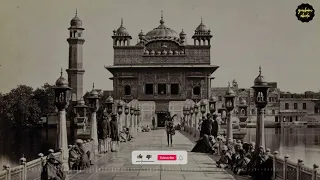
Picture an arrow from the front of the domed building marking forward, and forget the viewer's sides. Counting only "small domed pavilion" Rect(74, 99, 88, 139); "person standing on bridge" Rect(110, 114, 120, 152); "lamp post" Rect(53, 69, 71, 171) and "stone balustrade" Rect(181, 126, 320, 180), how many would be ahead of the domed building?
4

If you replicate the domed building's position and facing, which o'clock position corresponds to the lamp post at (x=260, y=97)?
The lamp post is roughly at 12 o'clock from the domed building.

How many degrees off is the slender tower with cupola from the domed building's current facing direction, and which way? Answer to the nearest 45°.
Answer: approximately 90° to its right

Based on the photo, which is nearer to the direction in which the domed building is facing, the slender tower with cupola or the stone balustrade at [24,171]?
the stone balustrade

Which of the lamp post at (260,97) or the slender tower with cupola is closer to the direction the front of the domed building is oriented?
the lamp post

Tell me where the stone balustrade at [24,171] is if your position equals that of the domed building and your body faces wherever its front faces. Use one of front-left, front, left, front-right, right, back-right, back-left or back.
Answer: front

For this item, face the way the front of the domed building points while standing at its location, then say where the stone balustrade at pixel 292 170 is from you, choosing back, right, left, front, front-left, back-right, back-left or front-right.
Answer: front

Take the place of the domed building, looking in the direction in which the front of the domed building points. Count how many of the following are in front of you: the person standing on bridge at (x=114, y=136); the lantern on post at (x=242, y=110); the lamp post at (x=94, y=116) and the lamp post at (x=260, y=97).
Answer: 4

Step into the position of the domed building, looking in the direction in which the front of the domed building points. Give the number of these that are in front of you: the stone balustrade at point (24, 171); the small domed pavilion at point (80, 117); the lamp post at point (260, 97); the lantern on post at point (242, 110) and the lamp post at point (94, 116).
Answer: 5

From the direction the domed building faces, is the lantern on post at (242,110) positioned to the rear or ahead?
ahead

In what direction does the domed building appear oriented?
toward the camera

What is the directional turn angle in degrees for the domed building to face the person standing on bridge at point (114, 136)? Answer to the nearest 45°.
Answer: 0° — it already faces them

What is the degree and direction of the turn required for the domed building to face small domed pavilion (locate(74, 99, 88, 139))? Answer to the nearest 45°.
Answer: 0° — it already faces it

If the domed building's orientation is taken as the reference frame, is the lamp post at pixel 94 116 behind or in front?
in front
